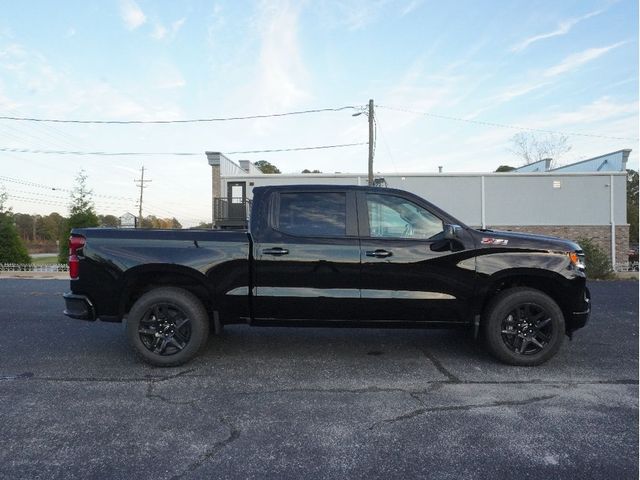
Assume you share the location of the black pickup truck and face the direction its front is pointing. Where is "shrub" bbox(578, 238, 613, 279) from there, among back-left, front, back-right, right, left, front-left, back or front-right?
front-left

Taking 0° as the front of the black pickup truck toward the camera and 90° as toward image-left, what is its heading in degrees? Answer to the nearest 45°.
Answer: approximately 270°

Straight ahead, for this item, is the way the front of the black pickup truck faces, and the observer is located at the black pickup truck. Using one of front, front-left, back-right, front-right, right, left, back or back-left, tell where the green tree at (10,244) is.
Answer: back-left

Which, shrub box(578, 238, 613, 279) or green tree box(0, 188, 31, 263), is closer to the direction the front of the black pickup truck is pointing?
the shrub

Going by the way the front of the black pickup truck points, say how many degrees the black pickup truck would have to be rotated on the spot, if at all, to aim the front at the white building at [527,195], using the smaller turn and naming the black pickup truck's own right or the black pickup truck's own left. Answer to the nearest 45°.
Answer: approximately 45° to the black pickup truck's own left

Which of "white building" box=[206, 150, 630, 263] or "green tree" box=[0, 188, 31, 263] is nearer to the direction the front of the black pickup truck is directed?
the white building
